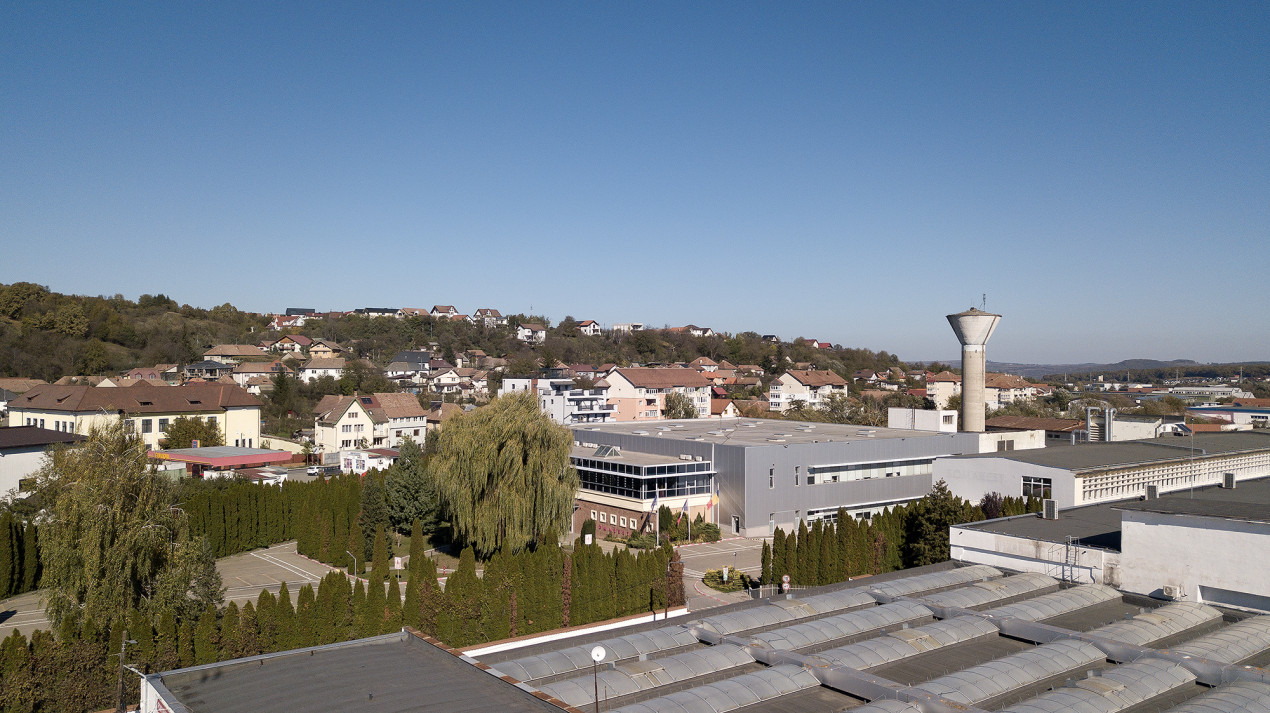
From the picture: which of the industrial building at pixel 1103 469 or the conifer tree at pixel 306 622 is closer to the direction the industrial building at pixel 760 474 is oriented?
the conifer tree

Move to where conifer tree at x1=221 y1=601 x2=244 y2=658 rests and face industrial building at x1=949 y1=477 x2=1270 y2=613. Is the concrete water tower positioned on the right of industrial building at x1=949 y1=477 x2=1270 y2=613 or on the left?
left

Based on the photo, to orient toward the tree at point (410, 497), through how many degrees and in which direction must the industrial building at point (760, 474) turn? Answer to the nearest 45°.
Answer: approximately 45° to its right

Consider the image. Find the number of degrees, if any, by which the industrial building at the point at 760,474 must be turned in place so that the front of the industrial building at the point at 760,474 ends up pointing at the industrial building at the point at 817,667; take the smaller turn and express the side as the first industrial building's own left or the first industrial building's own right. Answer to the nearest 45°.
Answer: approximately 45° to the first industrial building's own left

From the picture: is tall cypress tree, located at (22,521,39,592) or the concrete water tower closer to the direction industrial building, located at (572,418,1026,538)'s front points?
the tall cypress tree

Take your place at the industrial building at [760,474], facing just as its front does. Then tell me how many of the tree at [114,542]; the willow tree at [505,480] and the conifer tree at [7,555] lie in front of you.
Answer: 3

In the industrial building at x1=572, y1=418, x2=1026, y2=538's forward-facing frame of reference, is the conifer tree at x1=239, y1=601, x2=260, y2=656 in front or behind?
in front

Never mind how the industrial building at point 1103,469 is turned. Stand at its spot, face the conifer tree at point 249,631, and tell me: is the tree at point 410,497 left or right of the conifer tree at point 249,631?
right

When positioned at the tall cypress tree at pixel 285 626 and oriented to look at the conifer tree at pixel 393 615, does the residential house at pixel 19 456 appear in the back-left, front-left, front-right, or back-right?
back-left

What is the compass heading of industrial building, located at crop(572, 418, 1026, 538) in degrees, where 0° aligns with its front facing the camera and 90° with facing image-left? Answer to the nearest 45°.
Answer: approximately 45°

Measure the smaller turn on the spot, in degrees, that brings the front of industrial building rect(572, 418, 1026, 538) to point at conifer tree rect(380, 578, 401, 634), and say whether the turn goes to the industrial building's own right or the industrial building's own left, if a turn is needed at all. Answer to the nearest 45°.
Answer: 0° — it already faces it

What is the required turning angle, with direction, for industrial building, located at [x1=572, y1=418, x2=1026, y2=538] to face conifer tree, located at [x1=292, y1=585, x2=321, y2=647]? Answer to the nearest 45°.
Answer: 0° — it already faces it

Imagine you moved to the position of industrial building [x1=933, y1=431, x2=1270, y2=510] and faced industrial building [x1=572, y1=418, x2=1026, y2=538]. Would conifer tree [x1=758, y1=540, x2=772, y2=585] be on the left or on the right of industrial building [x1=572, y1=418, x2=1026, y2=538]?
left

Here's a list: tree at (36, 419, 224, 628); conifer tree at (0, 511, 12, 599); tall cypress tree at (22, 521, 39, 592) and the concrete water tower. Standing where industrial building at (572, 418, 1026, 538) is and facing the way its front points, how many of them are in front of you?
3

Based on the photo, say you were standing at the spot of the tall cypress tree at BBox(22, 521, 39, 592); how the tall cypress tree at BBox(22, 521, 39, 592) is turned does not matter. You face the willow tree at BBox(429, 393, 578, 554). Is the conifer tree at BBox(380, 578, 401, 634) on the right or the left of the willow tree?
right

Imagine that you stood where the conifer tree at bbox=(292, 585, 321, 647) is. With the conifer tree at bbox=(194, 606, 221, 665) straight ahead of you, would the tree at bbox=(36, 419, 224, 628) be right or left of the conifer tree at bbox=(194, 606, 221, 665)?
right

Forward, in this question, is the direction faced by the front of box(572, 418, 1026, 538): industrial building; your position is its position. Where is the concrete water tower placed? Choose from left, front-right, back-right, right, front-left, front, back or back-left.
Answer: back

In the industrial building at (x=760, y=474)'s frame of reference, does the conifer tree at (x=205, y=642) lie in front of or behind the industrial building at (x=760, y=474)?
in front

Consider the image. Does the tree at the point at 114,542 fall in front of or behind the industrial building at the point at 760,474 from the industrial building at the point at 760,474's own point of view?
in front

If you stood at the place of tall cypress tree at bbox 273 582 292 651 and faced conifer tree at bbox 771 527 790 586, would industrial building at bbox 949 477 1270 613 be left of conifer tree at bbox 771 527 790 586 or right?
right
